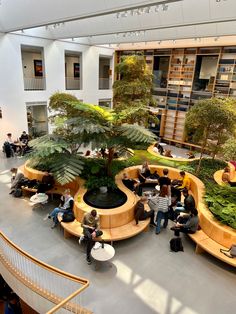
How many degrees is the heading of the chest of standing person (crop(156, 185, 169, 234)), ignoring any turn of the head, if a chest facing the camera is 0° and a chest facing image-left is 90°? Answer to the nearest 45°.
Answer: approximately 180°

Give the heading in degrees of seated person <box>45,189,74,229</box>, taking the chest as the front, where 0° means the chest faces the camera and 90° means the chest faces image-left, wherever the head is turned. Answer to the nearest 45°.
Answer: approximately 45°

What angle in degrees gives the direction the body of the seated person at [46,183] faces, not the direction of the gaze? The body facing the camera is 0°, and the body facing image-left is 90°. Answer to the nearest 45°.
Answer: approximately 45°
